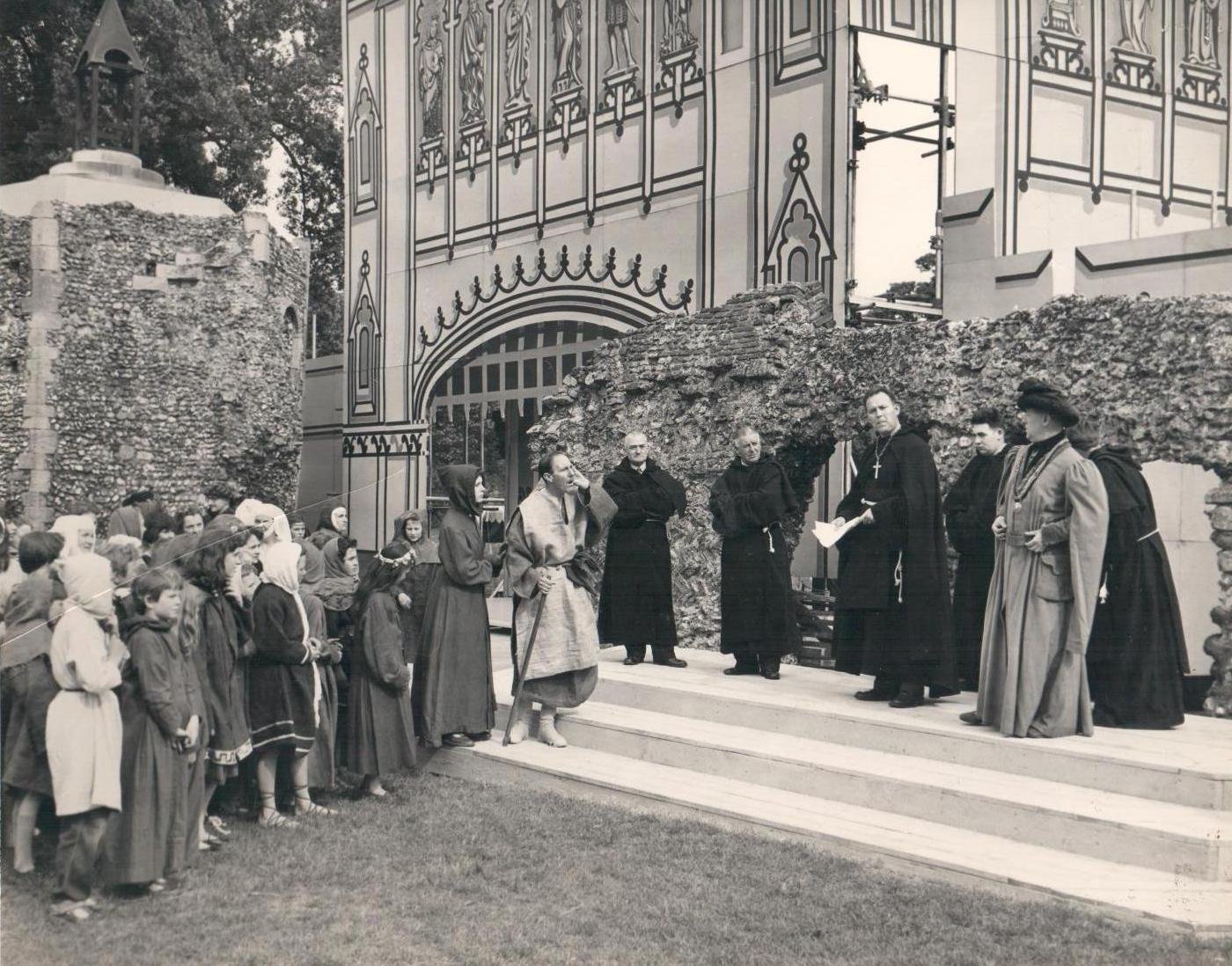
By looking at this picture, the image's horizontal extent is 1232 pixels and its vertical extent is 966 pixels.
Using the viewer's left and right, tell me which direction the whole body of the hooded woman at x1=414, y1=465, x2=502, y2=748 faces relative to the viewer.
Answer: facing to the right of the viewer

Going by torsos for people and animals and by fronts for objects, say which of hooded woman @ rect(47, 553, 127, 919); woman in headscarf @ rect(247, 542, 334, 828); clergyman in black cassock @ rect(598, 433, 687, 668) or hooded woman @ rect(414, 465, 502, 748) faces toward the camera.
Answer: the clergyman in black cassock

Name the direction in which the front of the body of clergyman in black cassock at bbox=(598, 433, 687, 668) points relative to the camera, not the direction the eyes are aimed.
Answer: toward the camera

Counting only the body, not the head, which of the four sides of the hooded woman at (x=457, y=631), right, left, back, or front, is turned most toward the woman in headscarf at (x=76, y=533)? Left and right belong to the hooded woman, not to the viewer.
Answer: back

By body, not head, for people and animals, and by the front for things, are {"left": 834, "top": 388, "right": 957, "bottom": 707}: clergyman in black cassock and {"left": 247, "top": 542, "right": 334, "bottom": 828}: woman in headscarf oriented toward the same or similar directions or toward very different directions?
very different directions

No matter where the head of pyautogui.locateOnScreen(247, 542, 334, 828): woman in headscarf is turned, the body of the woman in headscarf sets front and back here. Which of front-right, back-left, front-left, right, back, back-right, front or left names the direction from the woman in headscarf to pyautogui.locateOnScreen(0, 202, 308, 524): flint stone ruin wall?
left

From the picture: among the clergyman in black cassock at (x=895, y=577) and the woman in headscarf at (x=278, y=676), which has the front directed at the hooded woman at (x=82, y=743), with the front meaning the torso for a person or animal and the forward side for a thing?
the clergyman in black cassock

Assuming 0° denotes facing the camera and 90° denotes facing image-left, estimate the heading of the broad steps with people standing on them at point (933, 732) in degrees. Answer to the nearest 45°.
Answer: approximately 45°

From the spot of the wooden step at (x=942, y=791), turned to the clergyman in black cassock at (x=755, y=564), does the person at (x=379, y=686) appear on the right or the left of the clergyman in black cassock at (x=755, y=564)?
left

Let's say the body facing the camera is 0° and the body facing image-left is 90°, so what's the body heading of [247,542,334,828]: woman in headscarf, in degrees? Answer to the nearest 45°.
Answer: approximately 270°

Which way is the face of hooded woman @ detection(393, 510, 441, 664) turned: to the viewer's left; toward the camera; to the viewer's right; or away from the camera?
toward the camera

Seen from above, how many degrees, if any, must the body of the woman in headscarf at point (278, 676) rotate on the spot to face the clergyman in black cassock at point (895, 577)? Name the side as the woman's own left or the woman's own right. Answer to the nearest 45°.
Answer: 0° — they already face them

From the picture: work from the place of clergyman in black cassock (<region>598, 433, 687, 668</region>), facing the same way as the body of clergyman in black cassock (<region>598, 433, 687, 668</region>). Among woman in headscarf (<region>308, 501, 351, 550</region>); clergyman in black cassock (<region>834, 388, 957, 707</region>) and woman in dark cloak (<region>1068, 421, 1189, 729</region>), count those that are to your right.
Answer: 1

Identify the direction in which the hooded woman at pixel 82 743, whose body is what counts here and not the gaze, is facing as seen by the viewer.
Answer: to the viewer's right

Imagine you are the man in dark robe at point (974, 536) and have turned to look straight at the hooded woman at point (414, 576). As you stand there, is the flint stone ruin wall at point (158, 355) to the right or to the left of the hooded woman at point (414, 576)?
right
